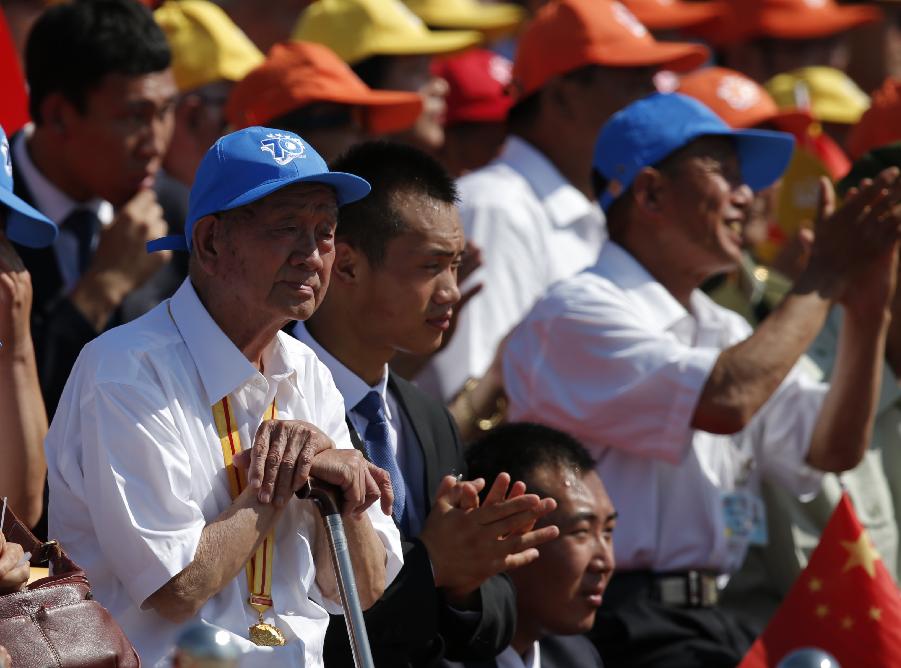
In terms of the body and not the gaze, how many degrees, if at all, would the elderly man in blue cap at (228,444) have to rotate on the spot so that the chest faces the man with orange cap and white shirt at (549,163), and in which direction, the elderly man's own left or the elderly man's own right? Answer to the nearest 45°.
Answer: approximately 90° to the elderly man's own left

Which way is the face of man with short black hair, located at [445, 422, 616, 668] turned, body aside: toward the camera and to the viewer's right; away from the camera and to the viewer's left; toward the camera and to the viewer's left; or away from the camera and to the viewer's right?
toward the camera and to the viewer's right

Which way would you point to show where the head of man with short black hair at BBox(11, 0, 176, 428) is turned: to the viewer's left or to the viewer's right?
to the viewer's right

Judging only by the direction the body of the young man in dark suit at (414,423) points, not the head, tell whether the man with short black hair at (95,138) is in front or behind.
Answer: behind

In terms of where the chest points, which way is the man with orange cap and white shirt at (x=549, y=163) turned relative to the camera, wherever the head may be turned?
to the viewer's right

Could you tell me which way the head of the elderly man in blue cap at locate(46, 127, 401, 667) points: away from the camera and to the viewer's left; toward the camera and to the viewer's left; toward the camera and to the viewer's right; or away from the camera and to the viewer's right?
toward the camera and to the viewer's right

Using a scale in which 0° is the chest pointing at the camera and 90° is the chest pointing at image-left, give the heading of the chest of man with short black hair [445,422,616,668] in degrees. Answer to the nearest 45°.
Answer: approximately 315°
